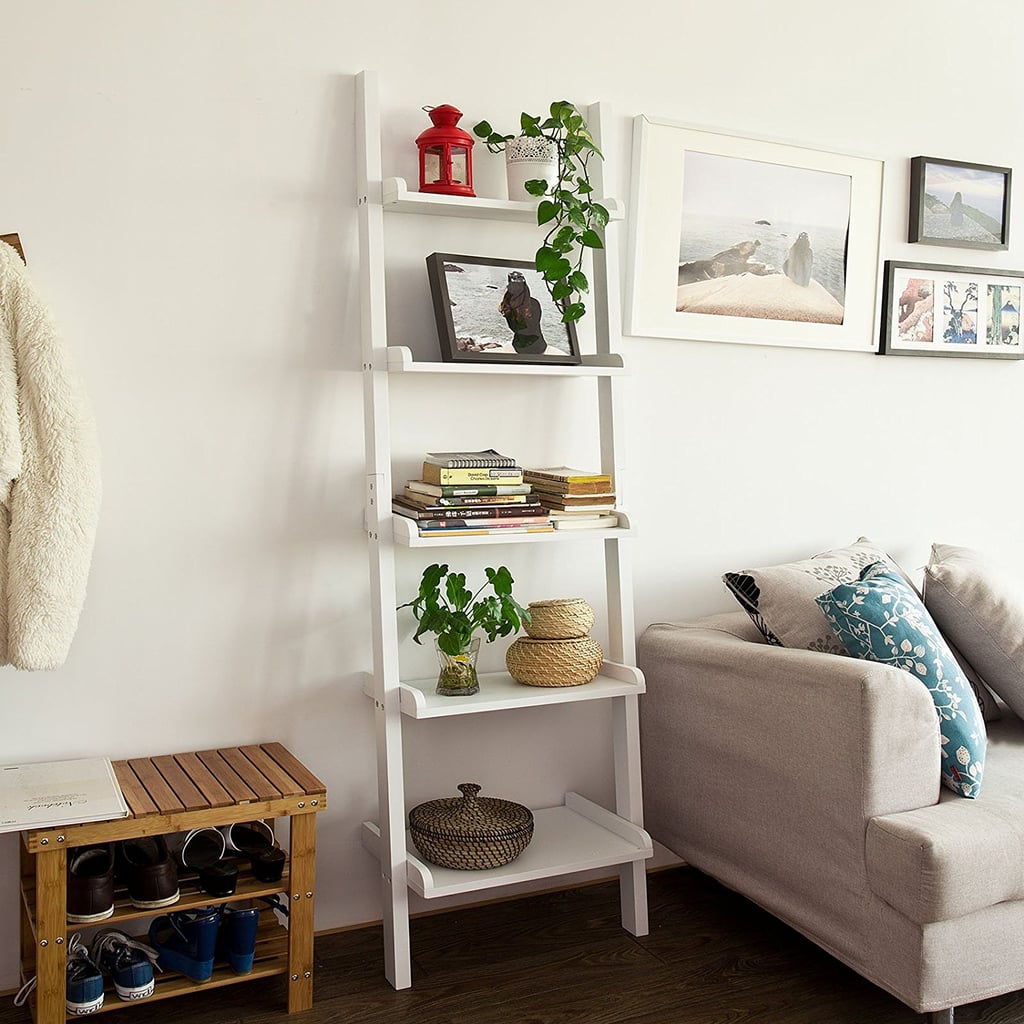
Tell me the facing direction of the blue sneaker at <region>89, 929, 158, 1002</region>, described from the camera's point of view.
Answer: facing away from the viewer and to the left of the viewer

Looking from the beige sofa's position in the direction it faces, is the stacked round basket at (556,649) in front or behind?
behind

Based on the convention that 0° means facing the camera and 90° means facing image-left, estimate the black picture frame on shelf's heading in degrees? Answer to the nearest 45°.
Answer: approximately 315°

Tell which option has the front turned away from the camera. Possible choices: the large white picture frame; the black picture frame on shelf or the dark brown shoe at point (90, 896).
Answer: the dark brown shoe

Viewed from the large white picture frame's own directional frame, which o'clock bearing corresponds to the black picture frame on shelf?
The black picture frame on shelf is roughly at 3 o'clock from the large white picture frame.

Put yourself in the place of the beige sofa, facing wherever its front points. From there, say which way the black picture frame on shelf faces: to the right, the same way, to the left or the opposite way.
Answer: the same way

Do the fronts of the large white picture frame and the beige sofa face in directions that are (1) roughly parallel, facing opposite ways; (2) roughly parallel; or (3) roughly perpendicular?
roughly parallel

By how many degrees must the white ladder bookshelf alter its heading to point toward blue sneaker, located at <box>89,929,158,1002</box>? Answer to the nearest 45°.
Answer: approximately 90° to its right

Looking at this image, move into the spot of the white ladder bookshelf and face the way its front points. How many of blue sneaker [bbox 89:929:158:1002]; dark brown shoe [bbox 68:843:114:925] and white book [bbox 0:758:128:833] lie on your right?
3

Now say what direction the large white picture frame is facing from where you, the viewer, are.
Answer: facing the viewer and to the right of the viewer

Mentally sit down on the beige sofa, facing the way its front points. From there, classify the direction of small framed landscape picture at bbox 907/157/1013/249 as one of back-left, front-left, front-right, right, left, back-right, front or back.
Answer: back-left

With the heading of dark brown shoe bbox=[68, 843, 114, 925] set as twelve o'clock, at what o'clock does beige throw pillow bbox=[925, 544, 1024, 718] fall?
The beige throw pillow is roughly at 3 o'clock from the dark brown shoe.
